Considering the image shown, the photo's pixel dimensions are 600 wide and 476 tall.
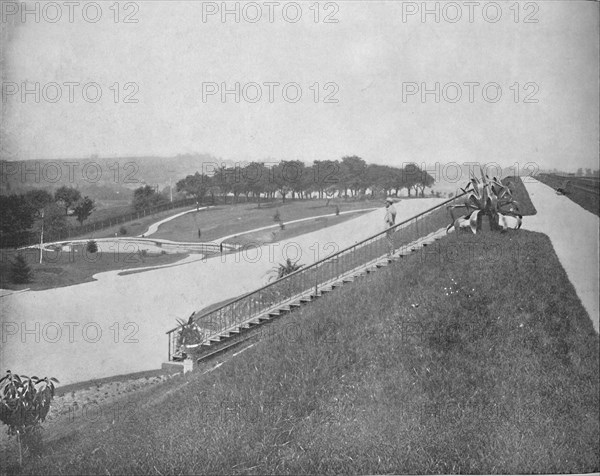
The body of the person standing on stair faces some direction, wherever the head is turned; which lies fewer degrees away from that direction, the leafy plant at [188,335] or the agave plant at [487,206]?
the leafy plant

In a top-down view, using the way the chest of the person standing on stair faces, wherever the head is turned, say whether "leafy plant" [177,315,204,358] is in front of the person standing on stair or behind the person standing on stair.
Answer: in front

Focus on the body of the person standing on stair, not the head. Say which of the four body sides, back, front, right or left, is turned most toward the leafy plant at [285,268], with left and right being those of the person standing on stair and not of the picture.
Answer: front

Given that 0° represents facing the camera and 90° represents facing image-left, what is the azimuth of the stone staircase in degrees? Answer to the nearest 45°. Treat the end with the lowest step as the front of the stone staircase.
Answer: approximately 90°

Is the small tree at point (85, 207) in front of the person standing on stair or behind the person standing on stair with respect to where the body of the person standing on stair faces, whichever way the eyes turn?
in front

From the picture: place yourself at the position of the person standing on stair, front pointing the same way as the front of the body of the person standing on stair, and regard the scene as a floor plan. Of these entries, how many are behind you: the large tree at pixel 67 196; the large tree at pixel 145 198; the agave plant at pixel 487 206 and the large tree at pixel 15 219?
1

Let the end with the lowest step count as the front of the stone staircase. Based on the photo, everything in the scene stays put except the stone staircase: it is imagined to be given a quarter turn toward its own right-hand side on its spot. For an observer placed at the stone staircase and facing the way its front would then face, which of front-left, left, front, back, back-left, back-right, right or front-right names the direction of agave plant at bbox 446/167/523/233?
right

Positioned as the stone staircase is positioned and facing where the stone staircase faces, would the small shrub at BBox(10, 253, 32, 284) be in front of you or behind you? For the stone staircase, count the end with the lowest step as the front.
in front
